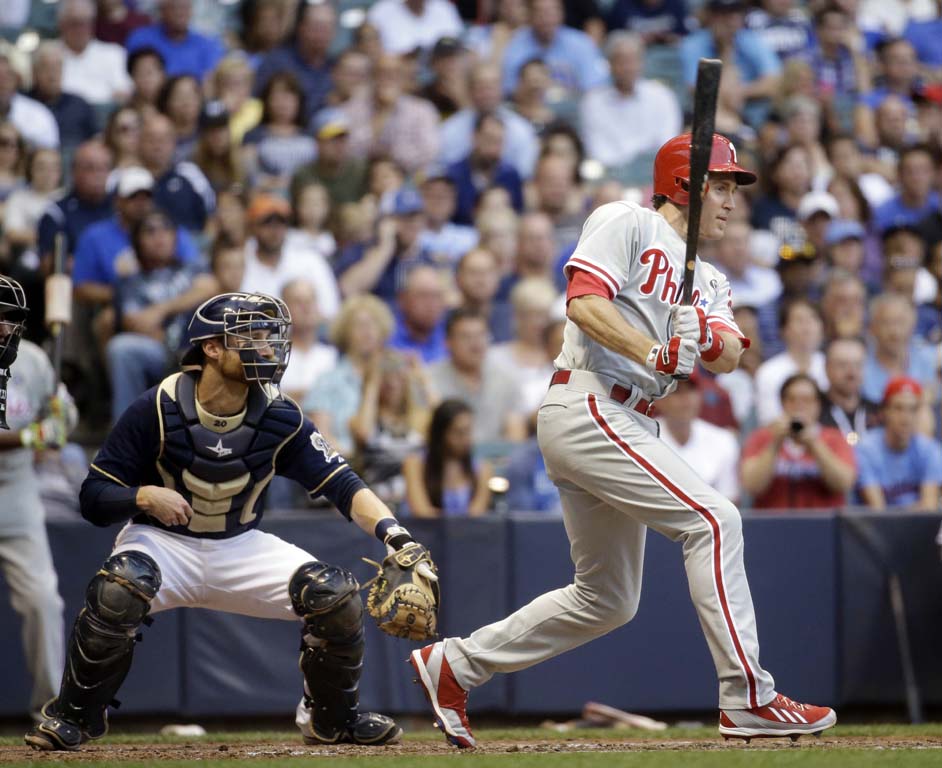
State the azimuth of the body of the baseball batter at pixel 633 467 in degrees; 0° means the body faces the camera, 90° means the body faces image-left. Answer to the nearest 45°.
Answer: approximately 315°

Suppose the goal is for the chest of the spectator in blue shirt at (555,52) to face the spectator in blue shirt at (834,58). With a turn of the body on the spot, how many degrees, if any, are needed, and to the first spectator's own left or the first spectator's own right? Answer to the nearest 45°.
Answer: approximately 90° to the first spectator's own left

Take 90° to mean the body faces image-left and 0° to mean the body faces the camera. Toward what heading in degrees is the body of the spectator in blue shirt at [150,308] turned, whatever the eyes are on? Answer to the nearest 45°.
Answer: approximately 315°

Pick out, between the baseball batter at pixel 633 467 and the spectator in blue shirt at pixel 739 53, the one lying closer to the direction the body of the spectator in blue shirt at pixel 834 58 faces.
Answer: the baseball batter

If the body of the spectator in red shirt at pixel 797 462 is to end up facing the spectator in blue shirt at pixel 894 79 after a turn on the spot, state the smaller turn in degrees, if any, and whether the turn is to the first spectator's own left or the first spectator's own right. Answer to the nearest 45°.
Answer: approximately 180°

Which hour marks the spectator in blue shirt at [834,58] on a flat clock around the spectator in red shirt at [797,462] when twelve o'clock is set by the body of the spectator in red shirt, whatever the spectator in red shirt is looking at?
The spectator in blue shirt is roughly at 6 o'clock from the spectator in red shirt.

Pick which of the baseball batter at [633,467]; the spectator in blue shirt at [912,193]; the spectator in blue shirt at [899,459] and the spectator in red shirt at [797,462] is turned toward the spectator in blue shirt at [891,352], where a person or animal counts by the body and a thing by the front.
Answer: the spectator in blue shirt at [912,193]
